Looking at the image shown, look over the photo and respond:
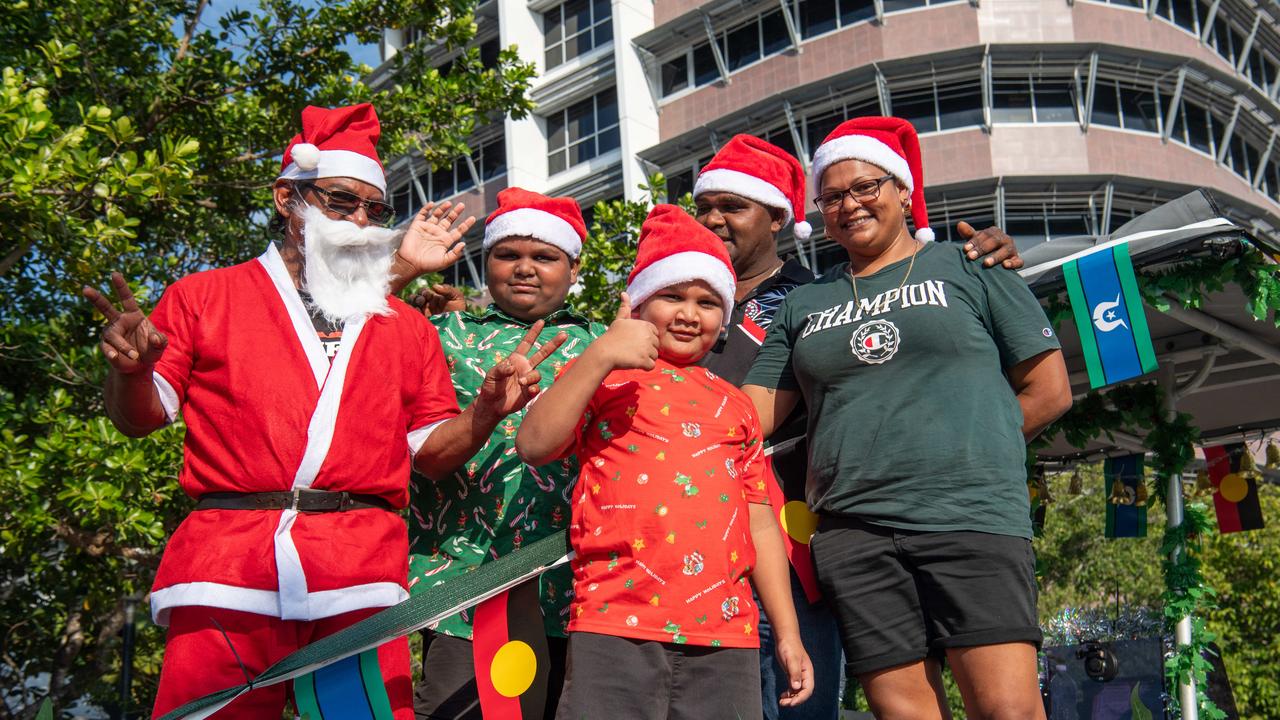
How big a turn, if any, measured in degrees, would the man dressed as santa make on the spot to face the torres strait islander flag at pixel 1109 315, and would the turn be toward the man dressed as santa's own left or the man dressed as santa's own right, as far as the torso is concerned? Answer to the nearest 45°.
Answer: approximately 90° to the man dressed as santa's own left

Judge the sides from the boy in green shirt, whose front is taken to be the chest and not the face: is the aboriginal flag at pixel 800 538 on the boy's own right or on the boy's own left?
on the boy's own left

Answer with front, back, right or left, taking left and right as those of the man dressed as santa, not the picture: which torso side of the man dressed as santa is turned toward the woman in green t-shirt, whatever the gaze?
left

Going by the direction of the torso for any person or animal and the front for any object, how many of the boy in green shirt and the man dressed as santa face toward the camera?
2

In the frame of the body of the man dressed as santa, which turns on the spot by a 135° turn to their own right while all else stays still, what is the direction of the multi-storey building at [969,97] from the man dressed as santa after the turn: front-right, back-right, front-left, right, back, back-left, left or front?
right

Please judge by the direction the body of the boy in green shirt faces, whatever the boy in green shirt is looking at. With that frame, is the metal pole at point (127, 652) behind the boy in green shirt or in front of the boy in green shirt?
behind

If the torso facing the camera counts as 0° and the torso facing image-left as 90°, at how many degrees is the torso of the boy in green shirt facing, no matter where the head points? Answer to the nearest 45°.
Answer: approximately 0°

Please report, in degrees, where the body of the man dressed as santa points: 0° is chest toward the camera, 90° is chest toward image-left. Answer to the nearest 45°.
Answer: approximately 0°
